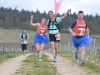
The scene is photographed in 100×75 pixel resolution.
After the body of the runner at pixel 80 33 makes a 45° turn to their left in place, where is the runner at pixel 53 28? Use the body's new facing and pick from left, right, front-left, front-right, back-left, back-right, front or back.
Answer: back

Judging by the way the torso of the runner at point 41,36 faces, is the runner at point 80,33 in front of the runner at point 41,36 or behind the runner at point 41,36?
in front

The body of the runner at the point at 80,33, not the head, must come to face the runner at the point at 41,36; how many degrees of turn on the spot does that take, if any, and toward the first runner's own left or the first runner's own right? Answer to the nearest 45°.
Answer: approximately 135° to the first runner's own right

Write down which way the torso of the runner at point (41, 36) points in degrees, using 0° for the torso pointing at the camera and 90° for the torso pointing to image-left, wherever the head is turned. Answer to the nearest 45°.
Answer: approximately 0°

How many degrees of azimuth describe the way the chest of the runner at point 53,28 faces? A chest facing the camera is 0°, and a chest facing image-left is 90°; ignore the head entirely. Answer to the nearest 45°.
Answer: approximately 0°
